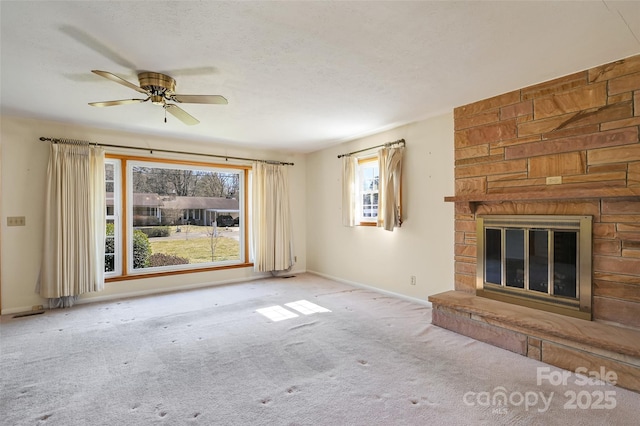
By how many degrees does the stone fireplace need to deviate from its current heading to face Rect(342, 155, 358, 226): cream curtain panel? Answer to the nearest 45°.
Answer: approximately 45° to its right

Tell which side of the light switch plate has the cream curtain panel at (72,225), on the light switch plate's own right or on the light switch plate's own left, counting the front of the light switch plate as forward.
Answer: on the light switch plate's own left

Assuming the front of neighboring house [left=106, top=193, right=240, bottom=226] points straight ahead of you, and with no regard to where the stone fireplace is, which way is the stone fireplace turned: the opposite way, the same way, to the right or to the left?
to the right

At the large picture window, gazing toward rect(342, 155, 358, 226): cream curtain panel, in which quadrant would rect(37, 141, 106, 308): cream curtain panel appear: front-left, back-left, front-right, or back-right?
back-right

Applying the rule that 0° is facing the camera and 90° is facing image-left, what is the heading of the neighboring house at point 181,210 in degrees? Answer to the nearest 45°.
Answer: approximately 0°

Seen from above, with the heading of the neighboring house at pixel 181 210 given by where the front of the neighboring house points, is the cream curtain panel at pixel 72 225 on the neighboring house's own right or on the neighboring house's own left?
on the neighboring house's own right

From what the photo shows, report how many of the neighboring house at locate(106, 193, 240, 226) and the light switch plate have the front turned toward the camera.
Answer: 2

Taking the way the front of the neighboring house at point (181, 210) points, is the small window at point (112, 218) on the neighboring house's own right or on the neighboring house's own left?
on the neighboring house's own right

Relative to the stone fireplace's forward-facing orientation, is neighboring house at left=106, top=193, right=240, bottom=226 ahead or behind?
ahead

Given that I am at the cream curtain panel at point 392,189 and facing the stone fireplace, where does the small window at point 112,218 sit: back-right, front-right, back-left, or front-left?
back-right

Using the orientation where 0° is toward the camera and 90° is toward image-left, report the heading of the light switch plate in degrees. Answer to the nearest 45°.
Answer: approximately 0°

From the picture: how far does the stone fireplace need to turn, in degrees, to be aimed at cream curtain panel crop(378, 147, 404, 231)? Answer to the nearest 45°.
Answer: approximately 45° to its right

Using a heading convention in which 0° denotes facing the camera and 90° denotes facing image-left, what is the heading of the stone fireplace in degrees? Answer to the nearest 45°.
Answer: approximately 45°
